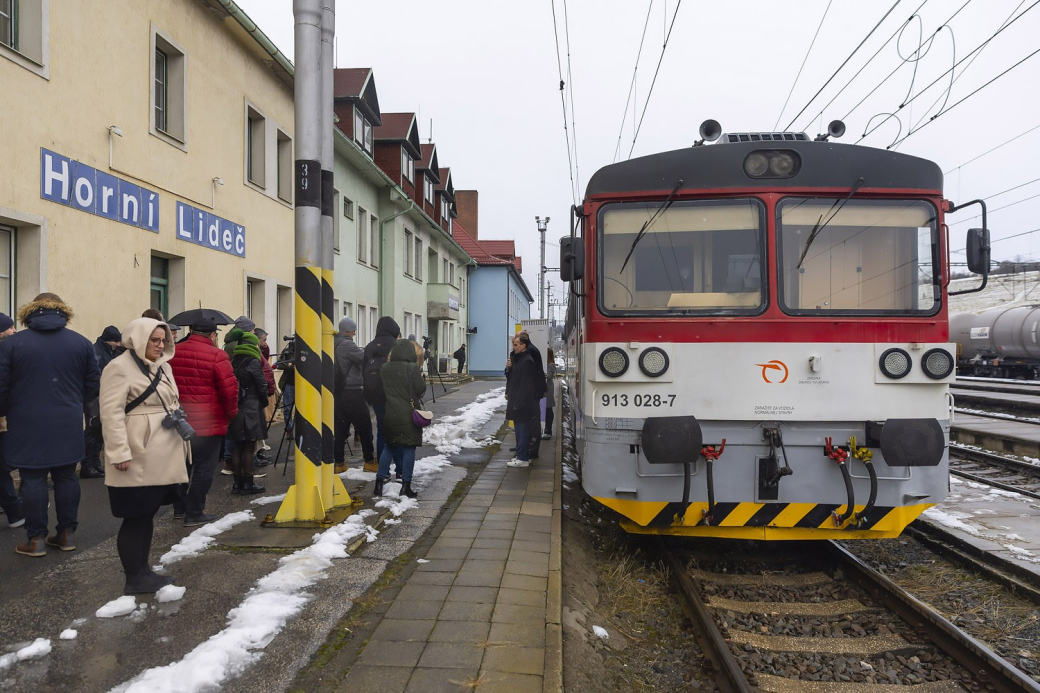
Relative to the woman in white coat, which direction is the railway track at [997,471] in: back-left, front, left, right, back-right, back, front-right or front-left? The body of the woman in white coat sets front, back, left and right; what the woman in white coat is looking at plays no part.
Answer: front-left

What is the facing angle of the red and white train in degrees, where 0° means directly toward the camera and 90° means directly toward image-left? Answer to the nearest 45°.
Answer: approximately 0°

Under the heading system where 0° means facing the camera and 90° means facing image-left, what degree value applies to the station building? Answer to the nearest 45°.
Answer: approximately 315°

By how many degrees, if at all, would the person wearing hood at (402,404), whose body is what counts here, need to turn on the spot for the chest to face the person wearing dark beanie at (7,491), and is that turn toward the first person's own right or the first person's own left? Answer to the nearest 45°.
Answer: approximately 135° to the first person's own left

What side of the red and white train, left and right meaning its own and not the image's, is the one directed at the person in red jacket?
right

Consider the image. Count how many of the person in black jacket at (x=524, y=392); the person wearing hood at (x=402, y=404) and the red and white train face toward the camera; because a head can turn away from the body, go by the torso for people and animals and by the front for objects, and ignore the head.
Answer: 1

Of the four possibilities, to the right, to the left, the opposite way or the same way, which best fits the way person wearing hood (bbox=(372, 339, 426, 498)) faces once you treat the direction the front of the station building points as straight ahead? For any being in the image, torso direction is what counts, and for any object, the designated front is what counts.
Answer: to the left

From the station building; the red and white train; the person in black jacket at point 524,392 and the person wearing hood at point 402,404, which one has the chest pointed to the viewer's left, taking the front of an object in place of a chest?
the person in black jacket

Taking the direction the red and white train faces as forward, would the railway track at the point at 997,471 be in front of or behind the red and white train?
behind

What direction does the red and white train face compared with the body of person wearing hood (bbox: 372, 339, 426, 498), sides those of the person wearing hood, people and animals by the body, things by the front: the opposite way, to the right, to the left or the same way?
the opposite way

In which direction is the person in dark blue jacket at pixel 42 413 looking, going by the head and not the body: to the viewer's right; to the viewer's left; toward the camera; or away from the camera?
away from the camera

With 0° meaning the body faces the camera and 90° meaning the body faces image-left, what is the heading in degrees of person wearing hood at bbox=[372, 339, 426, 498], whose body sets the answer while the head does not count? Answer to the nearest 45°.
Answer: approximately 225°
